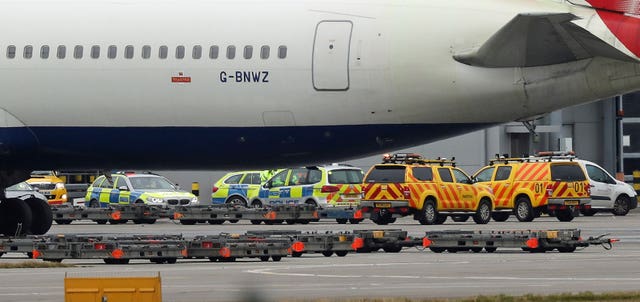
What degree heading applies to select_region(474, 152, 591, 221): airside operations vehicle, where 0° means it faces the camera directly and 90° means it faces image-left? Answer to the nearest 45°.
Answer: approximately 135°

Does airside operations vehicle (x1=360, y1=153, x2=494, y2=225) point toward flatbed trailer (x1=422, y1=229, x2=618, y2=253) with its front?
no

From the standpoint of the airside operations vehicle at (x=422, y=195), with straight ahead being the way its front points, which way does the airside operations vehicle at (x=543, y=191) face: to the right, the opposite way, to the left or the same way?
to the left

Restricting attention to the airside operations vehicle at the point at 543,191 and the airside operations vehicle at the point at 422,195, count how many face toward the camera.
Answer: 0

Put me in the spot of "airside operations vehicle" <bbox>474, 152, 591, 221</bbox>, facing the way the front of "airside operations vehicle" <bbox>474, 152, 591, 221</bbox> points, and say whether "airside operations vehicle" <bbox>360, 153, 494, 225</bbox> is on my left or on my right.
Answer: on my left

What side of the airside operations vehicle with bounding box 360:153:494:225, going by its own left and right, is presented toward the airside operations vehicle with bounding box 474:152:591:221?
front

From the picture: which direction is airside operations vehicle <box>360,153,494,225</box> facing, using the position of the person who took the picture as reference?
facing away from the viewer and to the right of the viewer

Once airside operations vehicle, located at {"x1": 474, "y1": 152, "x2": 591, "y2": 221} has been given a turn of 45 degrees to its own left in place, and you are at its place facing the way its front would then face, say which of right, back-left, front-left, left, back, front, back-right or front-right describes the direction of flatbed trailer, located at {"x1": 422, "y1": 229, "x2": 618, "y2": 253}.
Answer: left
